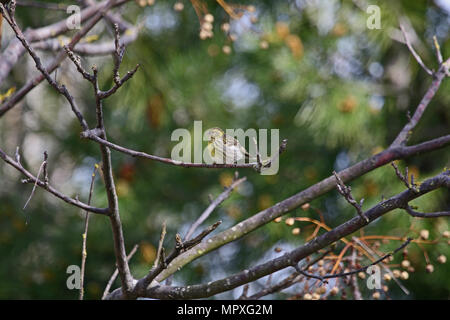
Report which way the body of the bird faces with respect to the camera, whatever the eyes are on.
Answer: to the viewer's left
